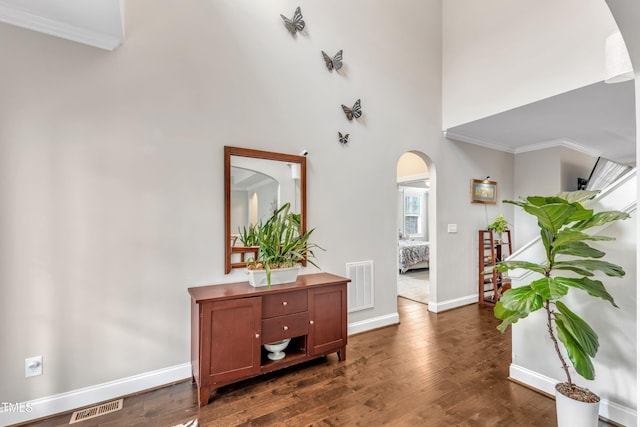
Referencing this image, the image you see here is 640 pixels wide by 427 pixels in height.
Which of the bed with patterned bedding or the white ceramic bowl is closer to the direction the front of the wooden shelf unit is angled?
the white ceramic bowl

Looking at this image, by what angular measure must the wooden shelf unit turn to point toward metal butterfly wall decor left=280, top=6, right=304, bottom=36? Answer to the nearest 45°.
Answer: approximately 90° to its right

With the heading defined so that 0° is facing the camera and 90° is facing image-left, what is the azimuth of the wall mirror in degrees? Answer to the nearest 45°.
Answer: approximately 315°

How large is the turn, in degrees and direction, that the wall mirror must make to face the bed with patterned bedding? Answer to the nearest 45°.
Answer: approximately 90° to its left

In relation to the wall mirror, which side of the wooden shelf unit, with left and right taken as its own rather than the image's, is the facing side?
right

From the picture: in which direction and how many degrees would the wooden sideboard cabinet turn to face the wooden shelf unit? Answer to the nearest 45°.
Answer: approximately 90° to its left

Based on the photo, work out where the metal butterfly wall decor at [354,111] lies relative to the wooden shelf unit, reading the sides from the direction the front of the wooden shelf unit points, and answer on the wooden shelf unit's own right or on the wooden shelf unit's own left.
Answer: on the wooden shelf unit's own right

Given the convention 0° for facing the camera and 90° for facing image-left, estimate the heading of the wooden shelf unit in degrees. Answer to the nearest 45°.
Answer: approximately 315°

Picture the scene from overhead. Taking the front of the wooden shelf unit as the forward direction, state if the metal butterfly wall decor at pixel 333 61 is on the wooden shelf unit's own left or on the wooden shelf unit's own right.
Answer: on the wooden shelf unit's own right
